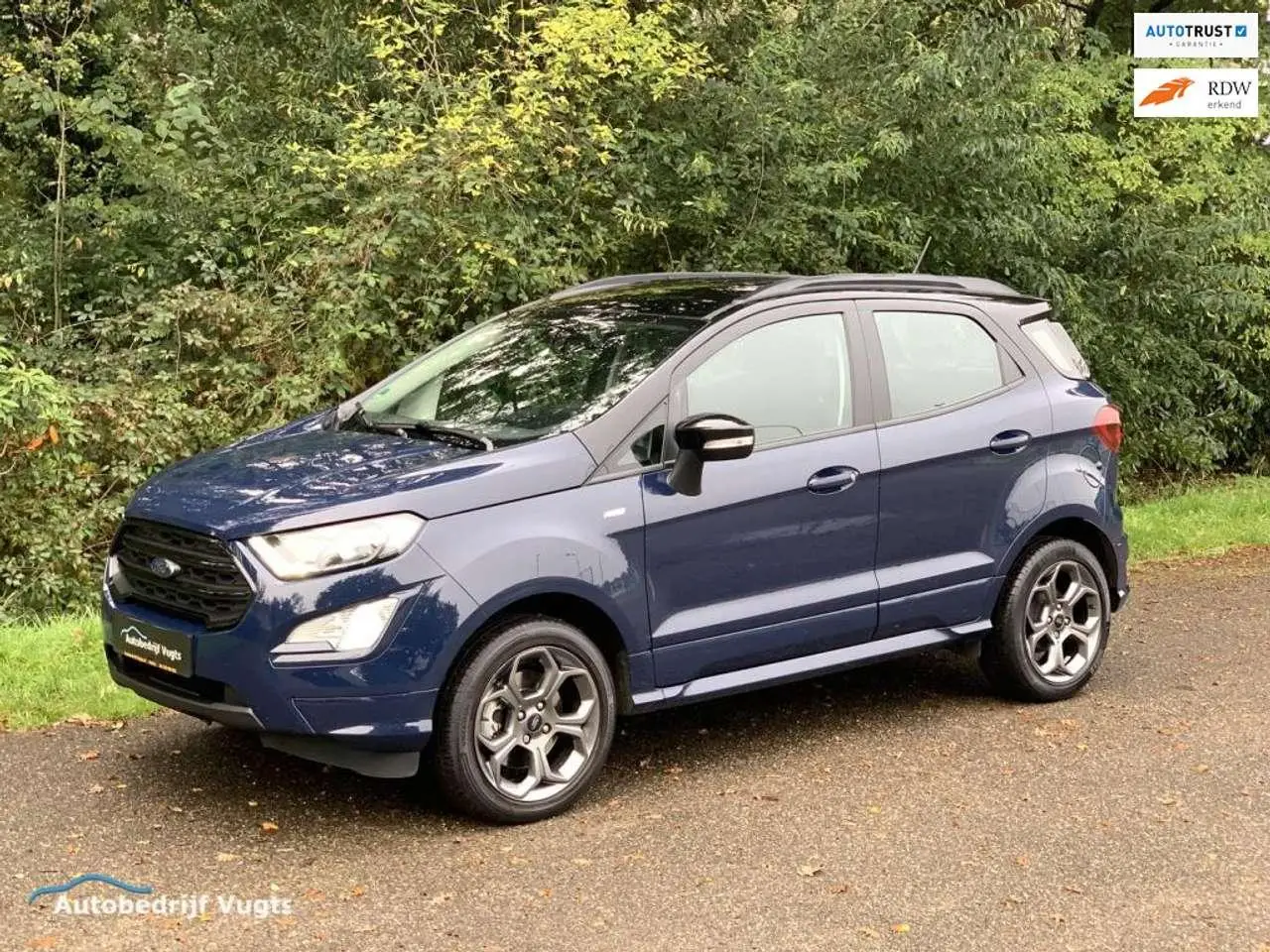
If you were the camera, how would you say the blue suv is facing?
facing the viewer and to the left of the viewer
